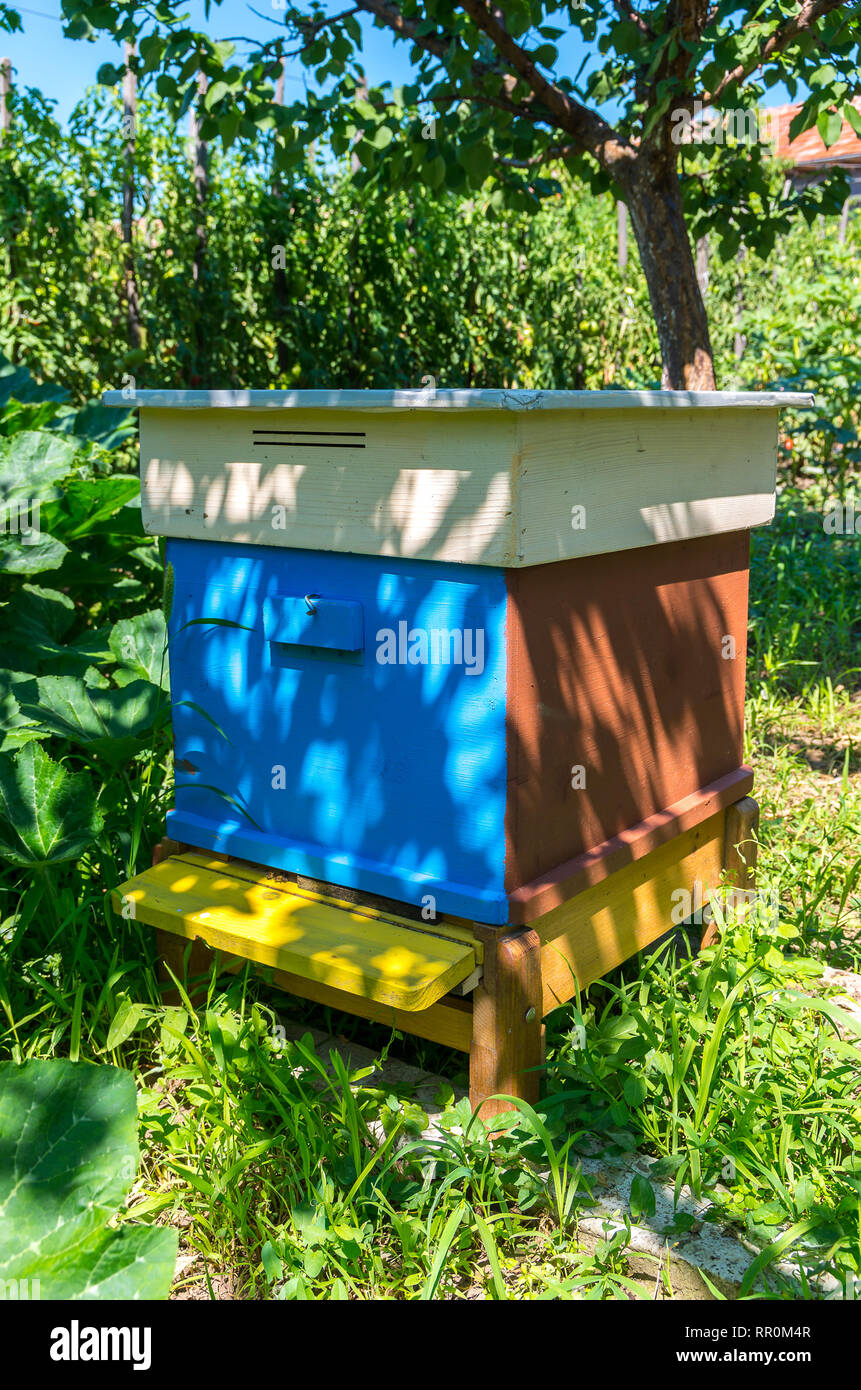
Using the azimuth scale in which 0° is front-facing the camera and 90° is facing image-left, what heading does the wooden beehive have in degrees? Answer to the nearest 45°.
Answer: approximately 45°

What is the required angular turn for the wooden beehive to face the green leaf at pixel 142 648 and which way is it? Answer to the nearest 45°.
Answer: approximately 90° to its right

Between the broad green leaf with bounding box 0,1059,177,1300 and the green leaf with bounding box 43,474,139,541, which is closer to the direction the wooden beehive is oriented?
the broad green leaf

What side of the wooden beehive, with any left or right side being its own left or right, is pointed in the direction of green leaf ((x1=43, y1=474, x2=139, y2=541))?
right

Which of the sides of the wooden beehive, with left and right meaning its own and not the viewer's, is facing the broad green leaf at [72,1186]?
front

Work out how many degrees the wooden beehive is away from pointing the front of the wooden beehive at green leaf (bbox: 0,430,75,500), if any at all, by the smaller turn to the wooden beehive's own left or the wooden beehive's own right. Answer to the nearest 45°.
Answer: approximately 90° to the wooden beehive's own right

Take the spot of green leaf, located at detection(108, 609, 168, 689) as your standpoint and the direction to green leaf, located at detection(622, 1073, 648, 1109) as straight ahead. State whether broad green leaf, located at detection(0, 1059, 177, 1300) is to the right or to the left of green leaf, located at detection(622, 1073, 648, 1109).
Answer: right
